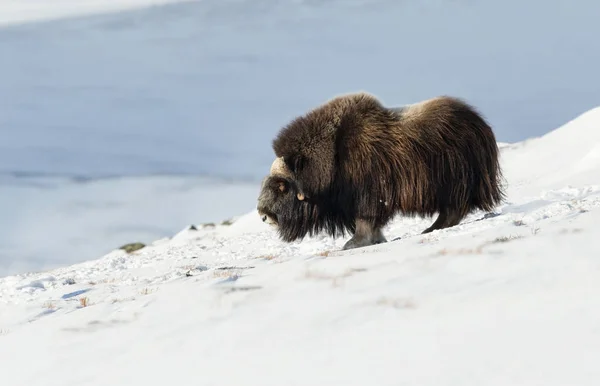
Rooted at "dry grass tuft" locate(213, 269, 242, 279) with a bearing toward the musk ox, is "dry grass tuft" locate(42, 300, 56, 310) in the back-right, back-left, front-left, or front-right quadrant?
back-left

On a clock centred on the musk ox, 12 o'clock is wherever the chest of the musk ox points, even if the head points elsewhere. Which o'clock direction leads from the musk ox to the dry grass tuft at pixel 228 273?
The dry grass tuft is roughly at 10 o'clock from the musk ox.

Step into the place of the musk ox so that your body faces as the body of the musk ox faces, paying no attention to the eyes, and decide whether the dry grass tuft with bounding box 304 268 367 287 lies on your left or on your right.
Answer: on your left

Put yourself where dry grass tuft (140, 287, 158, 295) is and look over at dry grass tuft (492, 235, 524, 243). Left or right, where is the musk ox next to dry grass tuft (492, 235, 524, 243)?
left

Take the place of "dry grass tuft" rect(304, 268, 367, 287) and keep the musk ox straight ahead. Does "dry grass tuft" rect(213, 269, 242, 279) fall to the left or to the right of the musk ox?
left

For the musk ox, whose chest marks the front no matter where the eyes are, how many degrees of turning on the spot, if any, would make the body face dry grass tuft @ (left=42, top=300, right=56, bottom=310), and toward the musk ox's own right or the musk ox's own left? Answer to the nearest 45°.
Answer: approximately 45° to the musk ox's own left

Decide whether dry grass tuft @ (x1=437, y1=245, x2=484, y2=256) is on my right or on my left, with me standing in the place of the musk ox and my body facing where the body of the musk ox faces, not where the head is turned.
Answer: on my left

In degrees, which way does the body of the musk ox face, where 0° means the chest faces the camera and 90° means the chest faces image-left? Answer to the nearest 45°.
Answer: approximately 90°
